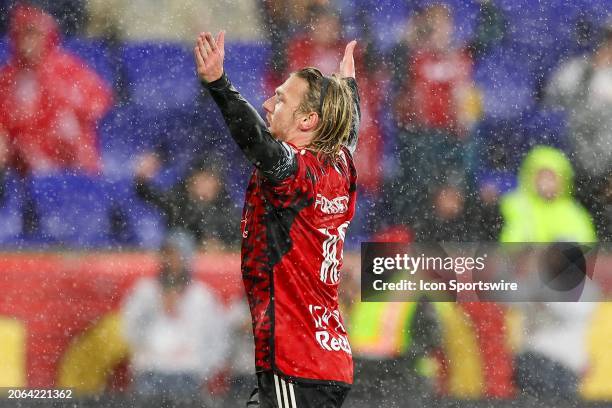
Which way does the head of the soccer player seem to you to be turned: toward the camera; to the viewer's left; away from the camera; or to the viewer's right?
to the viewer's left

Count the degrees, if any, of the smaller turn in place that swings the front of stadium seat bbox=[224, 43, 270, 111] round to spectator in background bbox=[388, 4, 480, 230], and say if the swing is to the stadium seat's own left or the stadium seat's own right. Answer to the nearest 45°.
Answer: approximately 90° to the stadium seat's own left

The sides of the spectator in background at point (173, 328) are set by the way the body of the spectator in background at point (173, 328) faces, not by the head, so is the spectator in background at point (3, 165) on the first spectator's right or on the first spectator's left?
on the first spectator's right

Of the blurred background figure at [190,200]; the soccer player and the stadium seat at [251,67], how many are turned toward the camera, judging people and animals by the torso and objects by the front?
2

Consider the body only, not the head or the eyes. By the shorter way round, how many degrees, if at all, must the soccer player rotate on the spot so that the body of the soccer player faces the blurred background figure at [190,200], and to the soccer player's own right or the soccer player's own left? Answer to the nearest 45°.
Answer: approximately 45° to the soccer player's own right

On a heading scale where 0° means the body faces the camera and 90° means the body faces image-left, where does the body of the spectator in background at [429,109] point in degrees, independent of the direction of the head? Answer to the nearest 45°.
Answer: approximately 0°

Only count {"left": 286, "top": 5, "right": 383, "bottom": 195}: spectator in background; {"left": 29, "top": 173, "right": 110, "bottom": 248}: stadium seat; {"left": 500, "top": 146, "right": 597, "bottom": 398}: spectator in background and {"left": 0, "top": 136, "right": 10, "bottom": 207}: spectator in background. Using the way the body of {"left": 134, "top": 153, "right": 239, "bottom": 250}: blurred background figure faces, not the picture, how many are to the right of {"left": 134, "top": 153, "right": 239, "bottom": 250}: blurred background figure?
2
